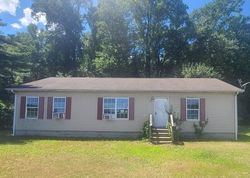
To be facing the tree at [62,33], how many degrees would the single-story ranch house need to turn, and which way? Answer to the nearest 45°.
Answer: approximately 180°

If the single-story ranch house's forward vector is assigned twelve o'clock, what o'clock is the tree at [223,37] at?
The tree is roughly at 7 o'clock from the single-story ranch house.

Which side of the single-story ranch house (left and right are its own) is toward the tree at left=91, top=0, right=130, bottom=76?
back

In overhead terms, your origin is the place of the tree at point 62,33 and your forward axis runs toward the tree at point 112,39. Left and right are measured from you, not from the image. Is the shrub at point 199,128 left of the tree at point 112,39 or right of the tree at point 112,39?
right

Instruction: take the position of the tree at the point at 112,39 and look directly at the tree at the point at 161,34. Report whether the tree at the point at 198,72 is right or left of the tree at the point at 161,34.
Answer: right

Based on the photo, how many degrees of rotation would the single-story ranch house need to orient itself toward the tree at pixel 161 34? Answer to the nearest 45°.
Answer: approximately 180°

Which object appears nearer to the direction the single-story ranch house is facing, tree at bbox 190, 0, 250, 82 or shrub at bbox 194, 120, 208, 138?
the shrub

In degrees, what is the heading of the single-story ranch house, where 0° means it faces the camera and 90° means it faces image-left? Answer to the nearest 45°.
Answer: approximately 0°
